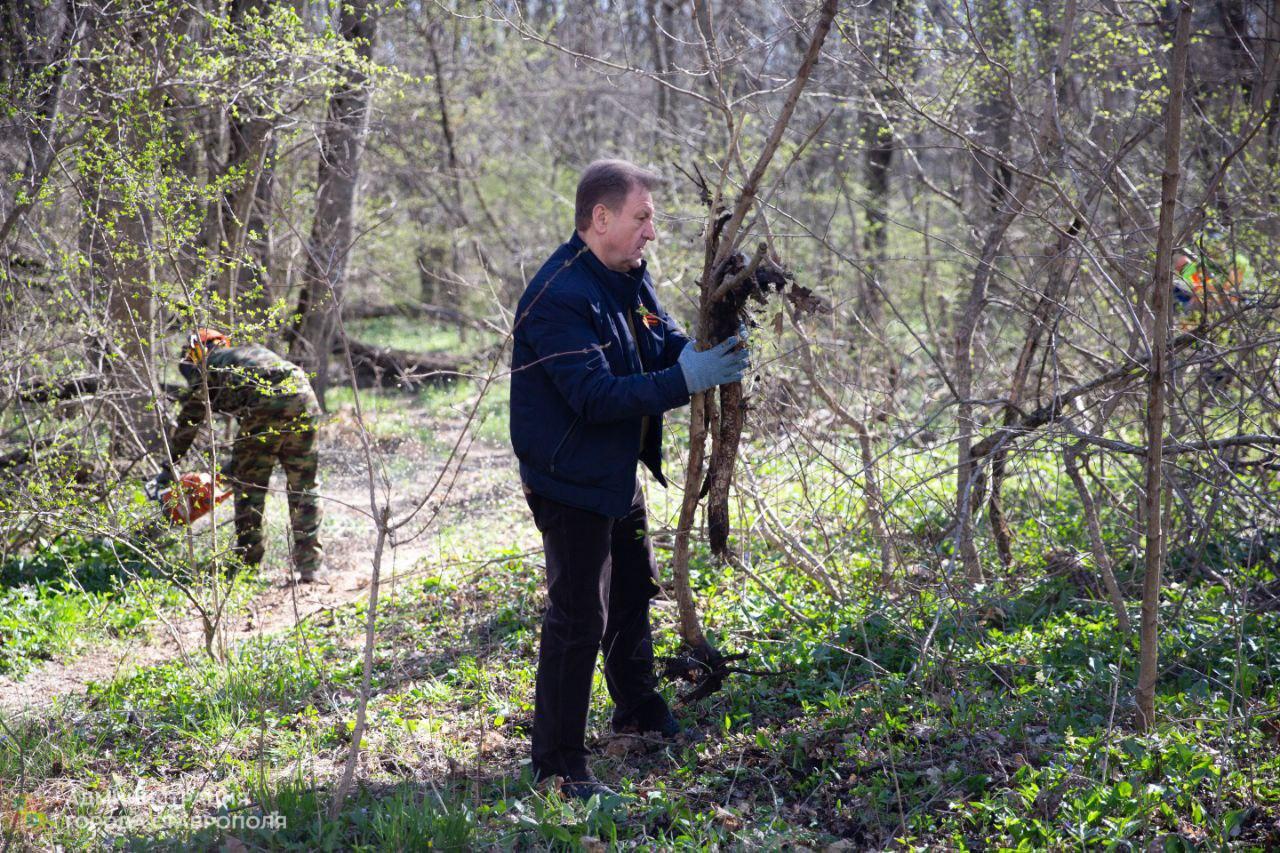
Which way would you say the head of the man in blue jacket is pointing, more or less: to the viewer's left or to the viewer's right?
to the viewer's right

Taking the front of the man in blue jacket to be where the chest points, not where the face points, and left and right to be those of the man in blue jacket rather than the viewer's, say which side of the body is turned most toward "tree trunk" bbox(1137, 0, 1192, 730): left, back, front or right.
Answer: front

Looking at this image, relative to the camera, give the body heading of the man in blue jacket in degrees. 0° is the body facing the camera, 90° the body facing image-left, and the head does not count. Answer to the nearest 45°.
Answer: approximately 270°

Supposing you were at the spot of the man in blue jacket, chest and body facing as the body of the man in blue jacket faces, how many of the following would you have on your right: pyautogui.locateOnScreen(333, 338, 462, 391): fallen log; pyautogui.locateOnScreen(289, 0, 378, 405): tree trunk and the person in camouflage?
0

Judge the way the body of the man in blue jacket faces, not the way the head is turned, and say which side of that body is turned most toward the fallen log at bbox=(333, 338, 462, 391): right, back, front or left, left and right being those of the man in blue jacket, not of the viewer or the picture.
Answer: left

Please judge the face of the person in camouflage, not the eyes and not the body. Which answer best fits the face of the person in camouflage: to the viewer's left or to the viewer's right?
to the viewer's left

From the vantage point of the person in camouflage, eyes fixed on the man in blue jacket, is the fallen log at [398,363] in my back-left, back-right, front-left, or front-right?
back-left

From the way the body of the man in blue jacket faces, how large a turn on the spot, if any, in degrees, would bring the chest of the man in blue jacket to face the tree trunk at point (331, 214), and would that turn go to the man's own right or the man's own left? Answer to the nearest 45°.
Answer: approximately 90° to the man's own left

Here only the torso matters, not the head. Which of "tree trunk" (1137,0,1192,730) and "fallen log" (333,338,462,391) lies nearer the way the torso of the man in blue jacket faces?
the tree trunk
